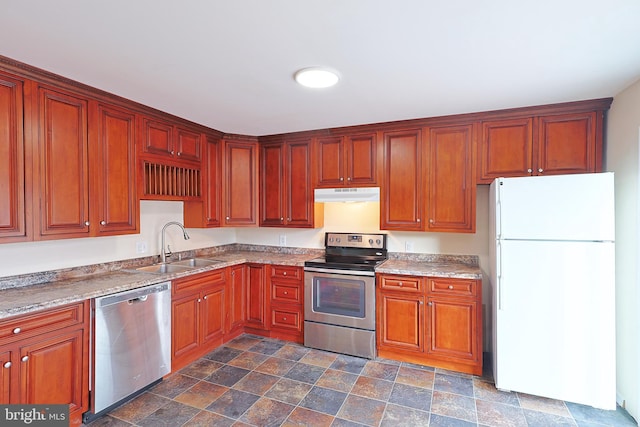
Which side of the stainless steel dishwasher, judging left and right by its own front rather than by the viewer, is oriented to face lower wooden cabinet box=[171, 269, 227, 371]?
left

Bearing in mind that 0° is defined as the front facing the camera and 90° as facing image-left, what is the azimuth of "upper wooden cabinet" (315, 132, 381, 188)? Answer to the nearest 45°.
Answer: approximately 0°

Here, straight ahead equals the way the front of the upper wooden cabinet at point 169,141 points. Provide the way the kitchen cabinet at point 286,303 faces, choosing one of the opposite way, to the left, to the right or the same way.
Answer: to the right

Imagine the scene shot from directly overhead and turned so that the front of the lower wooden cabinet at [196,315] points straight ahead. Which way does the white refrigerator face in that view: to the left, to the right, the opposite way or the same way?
to the right

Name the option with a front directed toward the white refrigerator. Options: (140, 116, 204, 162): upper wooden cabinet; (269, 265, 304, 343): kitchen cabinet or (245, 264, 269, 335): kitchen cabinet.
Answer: the upper wooden cabinet

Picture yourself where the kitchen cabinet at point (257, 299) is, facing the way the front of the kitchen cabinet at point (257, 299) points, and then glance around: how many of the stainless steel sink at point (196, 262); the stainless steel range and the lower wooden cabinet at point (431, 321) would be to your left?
2

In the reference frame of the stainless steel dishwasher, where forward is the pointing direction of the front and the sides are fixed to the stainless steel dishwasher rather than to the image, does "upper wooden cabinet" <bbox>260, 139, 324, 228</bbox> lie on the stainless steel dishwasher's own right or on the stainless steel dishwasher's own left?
on the stainless steel dishwasher's own left

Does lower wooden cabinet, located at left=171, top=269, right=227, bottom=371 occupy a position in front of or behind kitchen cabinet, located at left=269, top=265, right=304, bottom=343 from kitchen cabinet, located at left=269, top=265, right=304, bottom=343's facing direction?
in front

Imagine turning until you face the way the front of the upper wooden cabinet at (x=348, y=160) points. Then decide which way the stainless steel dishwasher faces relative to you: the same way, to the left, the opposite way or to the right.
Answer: to the left

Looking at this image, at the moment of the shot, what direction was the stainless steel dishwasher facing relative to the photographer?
facing the viewer and to the right of the viewer
